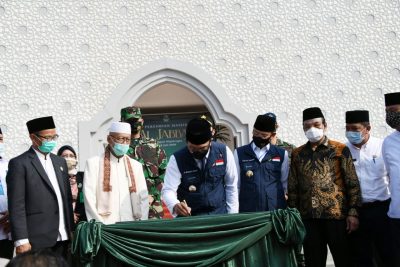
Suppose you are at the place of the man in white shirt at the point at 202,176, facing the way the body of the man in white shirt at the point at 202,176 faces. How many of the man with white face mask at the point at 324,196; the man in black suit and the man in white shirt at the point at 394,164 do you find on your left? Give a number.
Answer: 2

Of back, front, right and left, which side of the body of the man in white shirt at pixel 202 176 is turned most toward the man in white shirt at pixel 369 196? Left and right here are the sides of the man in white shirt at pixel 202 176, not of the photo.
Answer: left

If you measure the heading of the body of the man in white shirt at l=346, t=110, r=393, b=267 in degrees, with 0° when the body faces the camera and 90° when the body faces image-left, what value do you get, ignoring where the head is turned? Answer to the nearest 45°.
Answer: approximately 45°

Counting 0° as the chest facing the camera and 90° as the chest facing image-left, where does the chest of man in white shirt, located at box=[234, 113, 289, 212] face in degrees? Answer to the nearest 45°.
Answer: approximately 0°

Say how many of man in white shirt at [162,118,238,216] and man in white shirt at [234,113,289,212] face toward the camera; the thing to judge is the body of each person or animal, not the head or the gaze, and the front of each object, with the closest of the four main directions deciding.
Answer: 2

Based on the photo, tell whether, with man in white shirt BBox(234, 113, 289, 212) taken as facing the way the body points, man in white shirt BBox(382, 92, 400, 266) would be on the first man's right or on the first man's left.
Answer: on the first man's left

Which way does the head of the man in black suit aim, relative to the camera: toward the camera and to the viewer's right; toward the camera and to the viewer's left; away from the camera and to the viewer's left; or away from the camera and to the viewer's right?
toward the camera and to the viewer's right
